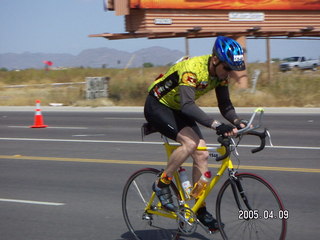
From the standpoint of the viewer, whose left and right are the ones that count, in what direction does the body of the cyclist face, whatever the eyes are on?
facing the viewer and to the right of the viewer

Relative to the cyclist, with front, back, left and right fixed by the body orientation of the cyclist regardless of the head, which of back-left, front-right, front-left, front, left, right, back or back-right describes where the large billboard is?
back-left

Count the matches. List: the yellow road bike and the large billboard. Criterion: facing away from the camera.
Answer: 0

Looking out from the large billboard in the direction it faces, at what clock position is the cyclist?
The cyclist is roughly at 12 o'clock from the large billboard.

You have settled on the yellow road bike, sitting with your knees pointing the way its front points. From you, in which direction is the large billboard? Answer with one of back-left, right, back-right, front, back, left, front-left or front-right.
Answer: back-left

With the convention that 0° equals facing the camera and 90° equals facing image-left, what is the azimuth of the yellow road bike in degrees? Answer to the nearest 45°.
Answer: approximately 315°

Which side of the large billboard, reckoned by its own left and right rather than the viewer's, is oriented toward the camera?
front

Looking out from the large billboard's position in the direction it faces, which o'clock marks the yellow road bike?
The yellow road bike is roughly at 12 o'clock from the large billboard.
